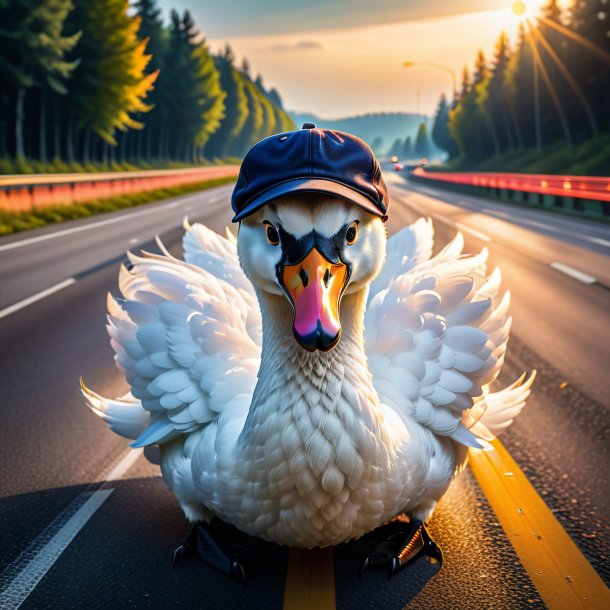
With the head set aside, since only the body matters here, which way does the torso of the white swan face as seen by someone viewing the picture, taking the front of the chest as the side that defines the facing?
toward the camera

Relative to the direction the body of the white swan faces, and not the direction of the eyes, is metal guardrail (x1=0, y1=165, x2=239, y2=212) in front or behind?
behind

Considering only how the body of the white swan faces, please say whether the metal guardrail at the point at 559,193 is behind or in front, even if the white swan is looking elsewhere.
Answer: behind

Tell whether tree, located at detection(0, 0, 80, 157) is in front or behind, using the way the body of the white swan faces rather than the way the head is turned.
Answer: behind

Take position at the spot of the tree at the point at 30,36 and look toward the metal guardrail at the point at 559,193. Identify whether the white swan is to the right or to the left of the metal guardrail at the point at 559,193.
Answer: right

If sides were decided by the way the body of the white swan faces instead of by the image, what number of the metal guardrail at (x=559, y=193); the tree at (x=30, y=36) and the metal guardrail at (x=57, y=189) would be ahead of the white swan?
0

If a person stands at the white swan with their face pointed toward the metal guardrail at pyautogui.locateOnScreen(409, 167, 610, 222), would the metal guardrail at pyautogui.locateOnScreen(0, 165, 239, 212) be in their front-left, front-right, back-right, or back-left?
front-left
